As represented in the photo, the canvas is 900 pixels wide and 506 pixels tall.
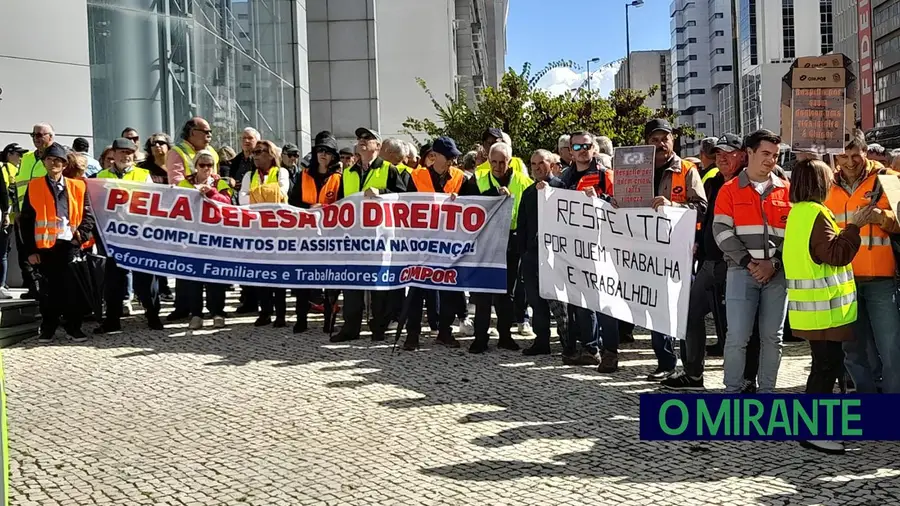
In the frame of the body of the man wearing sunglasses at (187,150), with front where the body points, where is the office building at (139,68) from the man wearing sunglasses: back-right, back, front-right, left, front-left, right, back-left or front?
back-left

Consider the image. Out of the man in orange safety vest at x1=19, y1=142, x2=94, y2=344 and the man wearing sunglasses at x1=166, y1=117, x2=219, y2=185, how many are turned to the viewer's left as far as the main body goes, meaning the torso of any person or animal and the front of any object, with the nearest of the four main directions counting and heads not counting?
0

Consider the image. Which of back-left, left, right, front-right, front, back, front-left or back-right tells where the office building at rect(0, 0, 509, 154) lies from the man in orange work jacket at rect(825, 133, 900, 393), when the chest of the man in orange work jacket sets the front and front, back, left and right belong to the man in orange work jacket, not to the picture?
right

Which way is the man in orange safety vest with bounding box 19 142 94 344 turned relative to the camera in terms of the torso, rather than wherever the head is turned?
toward the camera

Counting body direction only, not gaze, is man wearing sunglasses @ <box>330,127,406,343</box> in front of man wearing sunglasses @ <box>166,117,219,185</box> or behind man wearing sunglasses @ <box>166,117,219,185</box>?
in front

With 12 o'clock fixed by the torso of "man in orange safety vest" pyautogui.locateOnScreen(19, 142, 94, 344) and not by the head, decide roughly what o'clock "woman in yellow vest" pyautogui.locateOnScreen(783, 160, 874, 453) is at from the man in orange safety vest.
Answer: The woman in yellow vest is roughly at 11 o'clock from the man in orange safety vest.

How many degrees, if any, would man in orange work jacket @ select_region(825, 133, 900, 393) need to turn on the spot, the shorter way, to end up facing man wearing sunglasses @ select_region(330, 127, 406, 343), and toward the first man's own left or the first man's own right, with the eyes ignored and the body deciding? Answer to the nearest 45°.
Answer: approximately 90° to the first man's own right

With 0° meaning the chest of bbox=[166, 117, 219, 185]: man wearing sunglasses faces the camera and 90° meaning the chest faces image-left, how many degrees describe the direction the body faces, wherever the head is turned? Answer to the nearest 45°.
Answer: approximately 315°

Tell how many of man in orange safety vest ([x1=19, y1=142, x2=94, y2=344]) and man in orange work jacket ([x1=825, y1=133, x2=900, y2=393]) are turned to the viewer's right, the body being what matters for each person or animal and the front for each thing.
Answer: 0

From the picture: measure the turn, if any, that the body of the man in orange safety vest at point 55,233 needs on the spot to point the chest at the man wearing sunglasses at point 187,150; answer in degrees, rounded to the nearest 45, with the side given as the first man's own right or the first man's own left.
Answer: approximately 135° to the first man's own left

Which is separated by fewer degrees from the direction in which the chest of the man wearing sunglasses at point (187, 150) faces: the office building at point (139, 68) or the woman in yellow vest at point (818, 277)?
the woman in yellow vest

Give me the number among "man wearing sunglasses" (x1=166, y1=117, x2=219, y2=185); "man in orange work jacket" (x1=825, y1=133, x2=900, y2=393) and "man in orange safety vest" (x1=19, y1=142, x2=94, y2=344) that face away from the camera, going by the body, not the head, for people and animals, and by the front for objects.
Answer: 0
